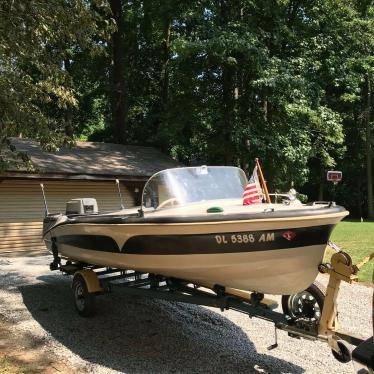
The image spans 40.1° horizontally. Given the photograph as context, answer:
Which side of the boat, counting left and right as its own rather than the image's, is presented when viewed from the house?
back

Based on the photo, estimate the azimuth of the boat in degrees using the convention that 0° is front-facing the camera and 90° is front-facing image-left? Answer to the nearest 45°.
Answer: approximately 315°

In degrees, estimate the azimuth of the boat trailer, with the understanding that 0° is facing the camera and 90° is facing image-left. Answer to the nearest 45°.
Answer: approximately 315°

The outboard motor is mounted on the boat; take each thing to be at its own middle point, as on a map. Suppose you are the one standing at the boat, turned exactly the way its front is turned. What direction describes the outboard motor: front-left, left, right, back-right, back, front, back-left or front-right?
back

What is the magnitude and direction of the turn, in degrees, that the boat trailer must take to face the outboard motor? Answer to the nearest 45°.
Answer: approximately 180°

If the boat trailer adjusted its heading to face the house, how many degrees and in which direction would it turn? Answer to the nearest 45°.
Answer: approximately 180°
